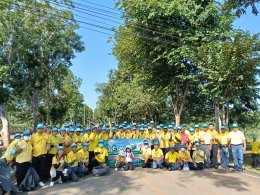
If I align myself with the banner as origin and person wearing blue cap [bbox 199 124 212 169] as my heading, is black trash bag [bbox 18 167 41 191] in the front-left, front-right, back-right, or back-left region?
back-right

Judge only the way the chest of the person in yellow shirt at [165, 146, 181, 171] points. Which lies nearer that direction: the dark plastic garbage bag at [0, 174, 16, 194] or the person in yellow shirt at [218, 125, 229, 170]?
the dark plastic garbage bag

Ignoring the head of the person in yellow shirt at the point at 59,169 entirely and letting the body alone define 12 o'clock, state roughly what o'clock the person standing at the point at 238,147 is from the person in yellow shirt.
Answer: The person standing is roughly at 9 o'clock from the person in yellow shirt.

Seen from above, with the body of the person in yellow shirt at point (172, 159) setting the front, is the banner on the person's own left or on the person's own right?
on the person's own right

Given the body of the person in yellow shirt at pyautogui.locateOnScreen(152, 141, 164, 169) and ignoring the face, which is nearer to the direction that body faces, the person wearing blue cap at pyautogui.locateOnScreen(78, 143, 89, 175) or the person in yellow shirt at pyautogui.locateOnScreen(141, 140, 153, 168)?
the person wearing blue cap

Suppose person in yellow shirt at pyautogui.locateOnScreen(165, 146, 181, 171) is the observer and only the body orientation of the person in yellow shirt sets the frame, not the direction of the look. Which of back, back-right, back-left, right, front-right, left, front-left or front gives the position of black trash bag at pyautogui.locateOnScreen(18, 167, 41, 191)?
front-right
